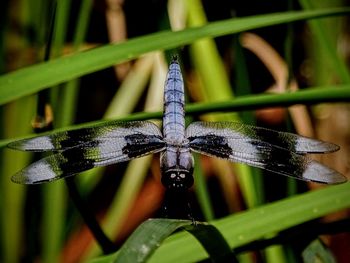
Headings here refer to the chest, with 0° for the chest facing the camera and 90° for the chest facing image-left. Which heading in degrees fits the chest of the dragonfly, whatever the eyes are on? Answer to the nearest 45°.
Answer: approximately 0°
